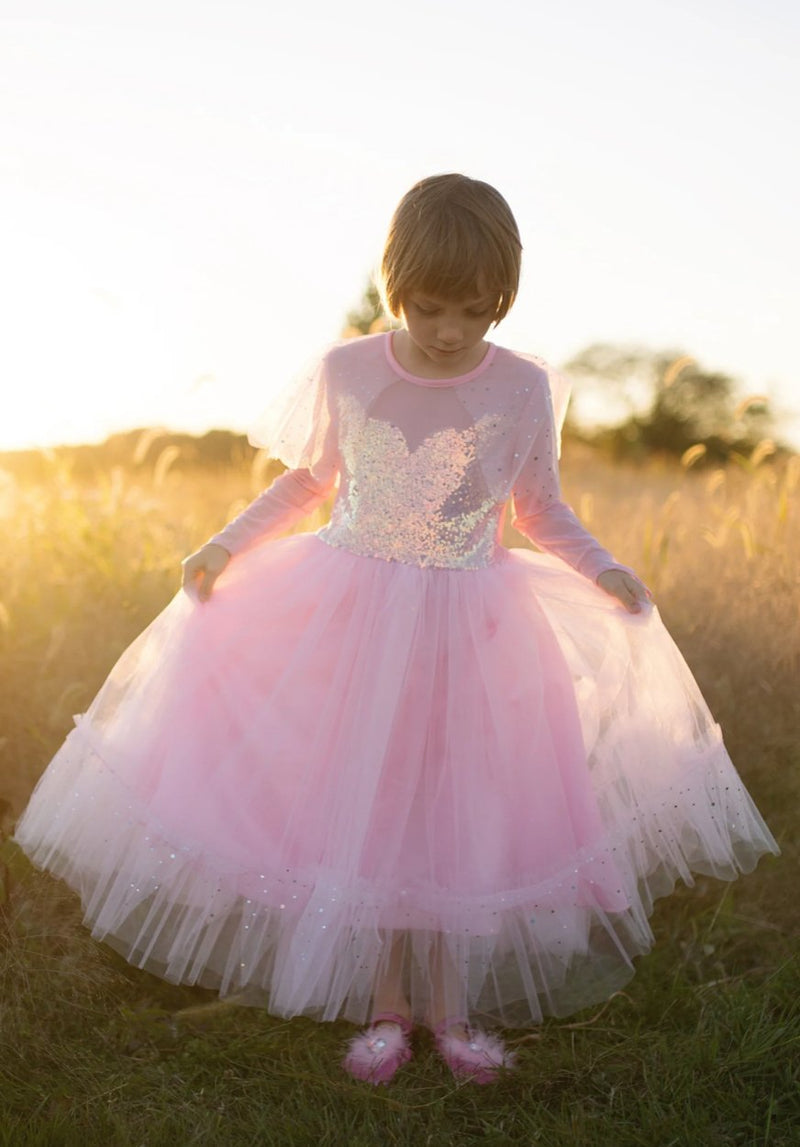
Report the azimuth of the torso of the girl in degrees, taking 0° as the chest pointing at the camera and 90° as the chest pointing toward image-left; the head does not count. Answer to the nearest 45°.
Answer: approximately 0°

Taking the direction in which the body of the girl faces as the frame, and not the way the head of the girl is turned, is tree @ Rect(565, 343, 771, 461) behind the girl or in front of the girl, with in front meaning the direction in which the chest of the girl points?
behind
